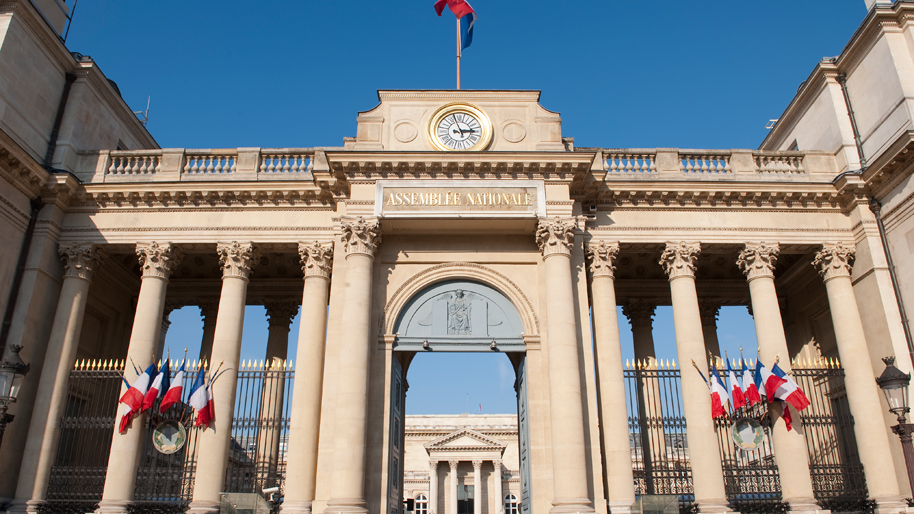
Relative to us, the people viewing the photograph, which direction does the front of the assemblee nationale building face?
facing the viewer
